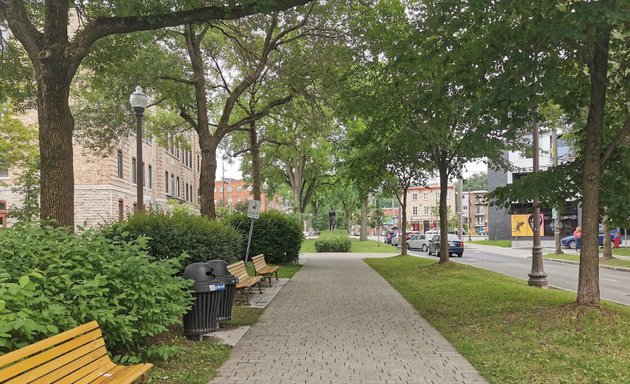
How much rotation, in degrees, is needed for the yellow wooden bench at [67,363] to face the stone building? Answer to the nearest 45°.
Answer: approximately 135° to its left

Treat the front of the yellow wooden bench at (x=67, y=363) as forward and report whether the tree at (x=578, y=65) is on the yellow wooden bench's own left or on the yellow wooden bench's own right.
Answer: on the yellow wooden bench's own left

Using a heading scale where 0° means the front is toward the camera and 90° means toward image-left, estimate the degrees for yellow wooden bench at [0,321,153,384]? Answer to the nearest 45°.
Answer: approximately 315°

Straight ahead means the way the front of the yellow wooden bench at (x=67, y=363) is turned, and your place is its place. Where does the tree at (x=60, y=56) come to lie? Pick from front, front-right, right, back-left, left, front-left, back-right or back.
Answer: back-left

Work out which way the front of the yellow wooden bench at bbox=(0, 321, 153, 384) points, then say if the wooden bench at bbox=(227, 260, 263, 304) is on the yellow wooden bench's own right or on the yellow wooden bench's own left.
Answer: on the yellow wooden bench's own left
